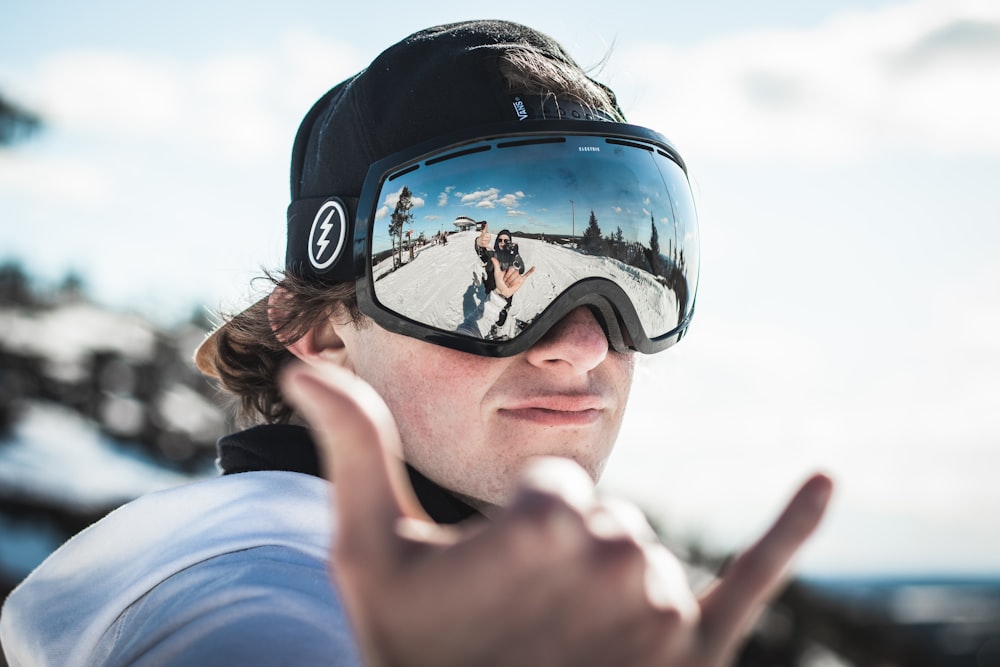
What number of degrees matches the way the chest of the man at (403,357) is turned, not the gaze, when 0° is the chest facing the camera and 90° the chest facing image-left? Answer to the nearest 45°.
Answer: approximately 315°

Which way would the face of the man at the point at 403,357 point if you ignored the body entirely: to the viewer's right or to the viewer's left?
to the viewer's right
